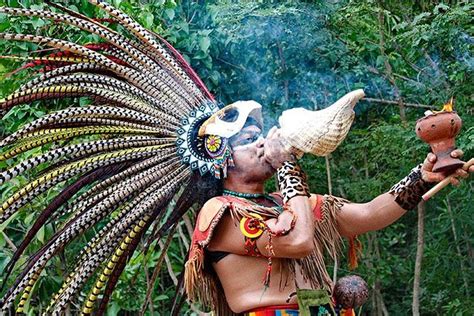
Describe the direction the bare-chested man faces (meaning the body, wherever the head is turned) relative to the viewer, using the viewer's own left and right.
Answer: facing the viewer and to the right of the viewer

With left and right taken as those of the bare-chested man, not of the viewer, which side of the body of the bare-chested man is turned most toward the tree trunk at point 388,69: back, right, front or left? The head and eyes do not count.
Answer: left
